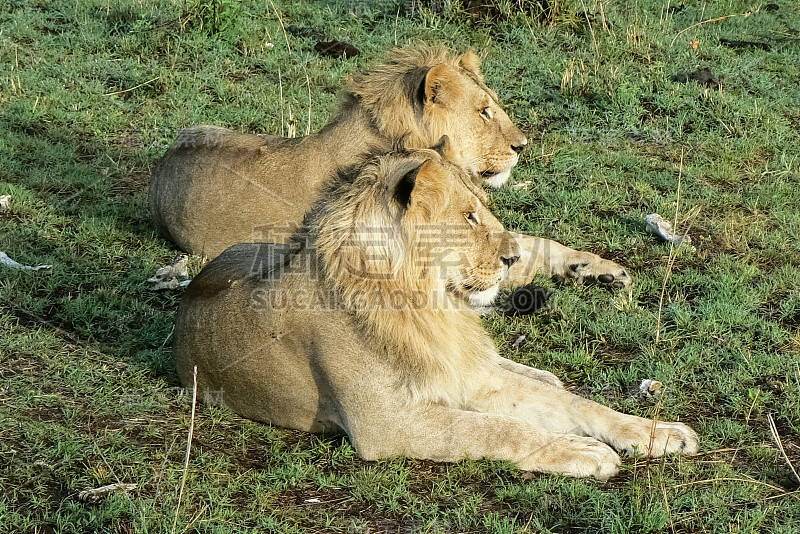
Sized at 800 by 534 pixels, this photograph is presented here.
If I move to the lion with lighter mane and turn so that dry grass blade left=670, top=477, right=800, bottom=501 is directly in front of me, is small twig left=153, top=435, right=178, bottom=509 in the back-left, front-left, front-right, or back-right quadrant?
back-right

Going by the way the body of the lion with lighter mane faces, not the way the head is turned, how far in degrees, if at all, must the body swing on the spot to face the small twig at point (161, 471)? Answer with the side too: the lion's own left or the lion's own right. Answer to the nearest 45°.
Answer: approximately 135° to the lion's own right

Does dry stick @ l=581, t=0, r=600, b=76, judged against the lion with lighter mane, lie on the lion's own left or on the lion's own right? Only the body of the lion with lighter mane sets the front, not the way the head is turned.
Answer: on the lion's own left

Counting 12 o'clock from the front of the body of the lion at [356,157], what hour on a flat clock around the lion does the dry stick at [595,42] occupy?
The dry stick is roughly at 10 o'clock from the lion.

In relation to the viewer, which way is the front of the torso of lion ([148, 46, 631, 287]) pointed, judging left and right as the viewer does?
facing to the right of the viewer

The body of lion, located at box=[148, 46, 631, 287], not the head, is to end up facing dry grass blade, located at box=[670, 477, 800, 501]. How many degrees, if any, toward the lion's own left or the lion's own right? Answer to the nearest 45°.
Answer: approximately 45° to the lion's own right

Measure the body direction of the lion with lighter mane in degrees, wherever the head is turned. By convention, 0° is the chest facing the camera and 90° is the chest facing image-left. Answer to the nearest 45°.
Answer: approximately 315°

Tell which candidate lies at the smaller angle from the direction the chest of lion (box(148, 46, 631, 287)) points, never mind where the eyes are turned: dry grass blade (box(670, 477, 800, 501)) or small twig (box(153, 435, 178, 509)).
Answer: the dry grass blade

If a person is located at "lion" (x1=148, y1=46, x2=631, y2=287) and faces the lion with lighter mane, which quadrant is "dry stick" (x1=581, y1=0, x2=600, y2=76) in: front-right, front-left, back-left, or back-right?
back-left

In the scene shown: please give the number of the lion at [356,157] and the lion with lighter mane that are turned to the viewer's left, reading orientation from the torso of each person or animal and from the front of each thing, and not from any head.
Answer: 0
